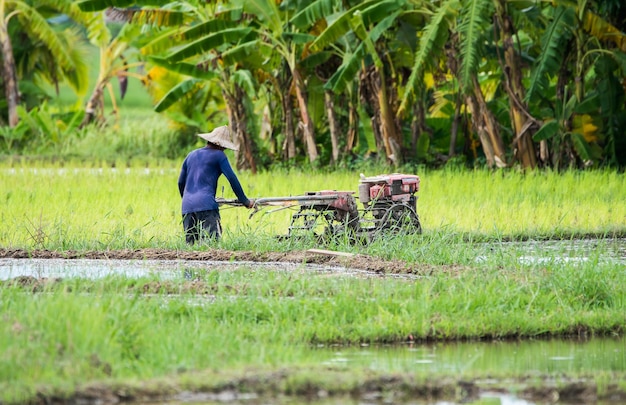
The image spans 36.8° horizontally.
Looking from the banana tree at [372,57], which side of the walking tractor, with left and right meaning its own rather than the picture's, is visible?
left

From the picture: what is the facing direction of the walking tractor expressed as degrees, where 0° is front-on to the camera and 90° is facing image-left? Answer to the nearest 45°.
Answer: approximately 270°

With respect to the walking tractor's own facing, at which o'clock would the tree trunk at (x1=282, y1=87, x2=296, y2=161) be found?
The tree trunk is roughly at 9 o'clock from the walking tractor.

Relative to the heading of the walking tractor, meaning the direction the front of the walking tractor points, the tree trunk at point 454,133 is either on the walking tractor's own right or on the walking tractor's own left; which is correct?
on the walking tractor's own left

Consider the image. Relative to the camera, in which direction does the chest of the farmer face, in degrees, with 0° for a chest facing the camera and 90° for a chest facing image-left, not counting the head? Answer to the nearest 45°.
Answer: approximately 225°

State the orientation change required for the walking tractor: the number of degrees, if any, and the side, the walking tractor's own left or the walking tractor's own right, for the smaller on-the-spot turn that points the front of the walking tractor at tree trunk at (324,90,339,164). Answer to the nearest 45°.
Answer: approximately 90° to the walking tractor's own left

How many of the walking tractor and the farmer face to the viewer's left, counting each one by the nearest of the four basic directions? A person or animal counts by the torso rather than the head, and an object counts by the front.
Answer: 0

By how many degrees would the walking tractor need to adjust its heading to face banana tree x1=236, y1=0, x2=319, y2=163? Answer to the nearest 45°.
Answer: approximately 90° to its left

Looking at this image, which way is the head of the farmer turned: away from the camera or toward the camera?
away from the camera

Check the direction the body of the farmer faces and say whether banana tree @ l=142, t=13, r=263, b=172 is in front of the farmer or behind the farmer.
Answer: in front

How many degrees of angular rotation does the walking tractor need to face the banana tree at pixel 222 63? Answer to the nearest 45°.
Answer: approximately 90° to its left

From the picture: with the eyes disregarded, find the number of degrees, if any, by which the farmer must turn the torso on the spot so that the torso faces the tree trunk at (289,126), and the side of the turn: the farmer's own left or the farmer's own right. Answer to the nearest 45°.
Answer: approximately 45° to the farmer's own left

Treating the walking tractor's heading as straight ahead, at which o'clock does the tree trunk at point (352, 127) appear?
The tree trunk is roughly at 9 o'clock from the walking tractor.
